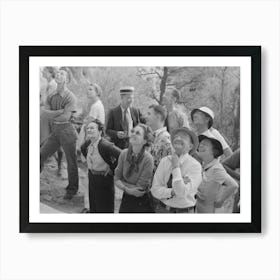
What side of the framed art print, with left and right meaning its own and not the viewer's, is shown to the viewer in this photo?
front
